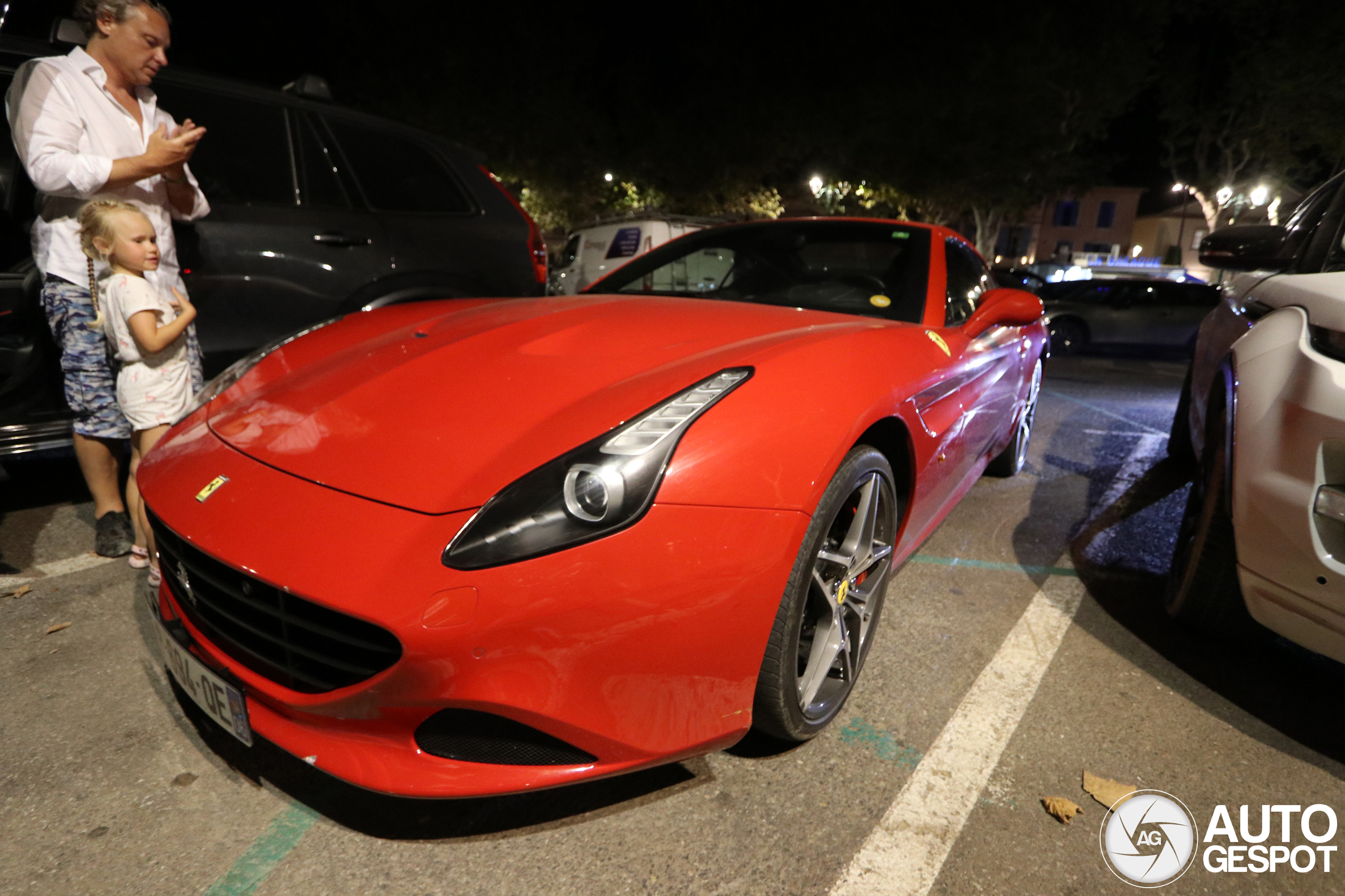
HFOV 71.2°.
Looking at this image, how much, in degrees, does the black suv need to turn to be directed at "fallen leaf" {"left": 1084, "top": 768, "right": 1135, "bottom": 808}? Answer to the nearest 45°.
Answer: approximately 90° to its left

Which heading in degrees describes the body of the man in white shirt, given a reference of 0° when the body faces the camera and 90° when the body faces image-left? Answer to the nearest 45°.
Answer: approximately 315°

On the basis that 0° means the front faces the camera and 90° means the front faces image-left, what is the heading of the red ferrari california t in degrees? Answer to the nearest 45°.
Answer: approximately 45°

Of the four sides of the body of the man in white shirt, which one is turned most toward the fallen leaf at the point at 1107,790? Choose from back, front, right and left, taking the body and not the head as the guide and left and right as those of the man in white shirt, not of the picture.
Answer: front

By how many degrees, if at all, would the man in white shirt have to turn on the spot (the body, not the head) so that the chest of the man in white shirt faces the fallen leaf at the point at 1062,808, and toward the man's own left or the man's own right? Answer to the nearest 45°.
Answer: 0° — they already face it

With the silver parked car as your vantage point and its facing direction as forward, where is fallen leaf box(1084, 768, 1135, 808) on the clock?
The fallen leaf is roughly at 9 o'clock from the silver parked car.

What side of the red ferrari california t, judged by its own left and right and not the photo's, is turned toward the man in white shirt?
right

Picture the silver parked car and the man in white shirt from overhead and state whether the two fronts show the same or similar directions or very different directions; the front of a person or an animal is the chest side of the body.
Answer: very different directions

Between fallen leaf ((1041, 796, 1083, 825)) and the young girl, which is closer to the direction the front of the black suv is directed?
the young girl

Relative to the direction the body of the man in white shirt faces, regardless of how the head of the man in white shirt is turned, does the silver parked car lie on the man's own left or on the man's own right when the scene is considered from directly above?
on the man's own left
